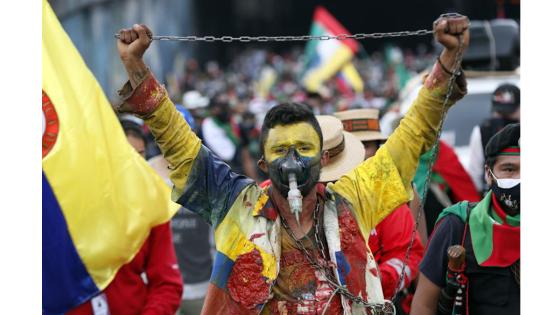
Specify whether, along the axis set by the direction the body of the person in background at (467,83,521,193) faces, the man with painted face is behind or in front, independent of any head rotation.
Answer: in front

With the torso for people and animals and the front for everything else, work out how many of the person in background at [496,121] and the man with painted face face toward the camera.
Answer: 2

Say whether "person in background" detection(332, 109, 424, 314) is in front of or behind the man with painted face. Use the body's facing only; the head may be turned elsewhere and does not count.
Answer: behind

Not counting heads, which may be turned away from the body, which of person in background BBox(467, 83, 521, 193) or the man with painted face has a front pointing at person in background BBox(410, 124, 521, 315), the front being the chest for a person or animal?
person in background BBox(467, 83, 521, 193)

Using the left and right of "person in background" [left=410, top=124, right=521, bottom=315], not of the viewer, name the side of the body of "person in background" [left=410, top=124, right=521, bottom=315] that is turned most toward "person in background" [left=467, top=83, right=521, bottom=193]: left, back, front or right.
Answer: back

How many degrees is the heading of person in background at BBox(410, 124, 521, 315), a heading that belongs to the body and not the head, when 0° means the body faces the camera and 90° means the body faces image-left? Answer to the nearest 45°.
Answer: approximately 0°

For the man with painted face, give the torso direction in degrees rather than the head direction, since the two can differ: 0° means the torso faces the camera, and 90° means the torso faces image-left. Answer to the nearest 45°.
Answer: approximately 0°

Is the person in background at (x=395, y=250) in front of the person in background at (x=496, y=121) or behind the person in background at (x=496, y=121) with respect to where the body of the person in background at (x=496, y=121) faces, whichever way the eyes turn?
in front

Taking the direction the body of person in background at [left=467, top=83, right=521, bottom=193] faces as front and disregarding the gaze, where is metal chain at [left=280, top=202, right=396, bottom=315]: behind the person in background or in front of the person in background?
in front

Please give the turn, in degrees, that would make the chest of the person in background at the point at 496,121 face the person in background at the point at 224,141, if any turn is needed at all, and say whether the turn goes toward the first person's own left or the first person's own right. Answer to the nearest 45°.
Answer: approximately 135° to the first person's own right
